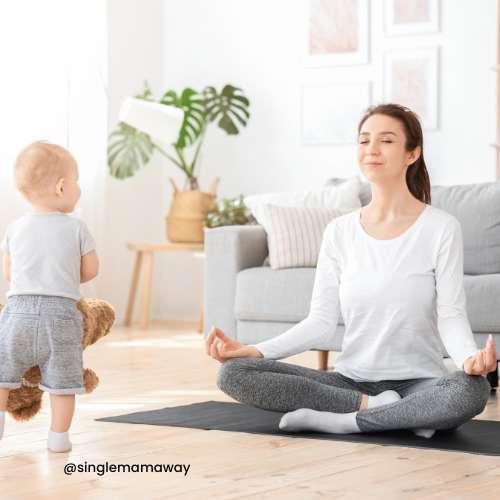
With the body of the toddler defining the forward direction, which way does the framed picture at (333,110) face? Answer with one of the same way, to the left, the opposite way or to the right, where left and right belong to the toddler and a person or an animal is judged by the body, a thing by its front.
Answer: the opposite way

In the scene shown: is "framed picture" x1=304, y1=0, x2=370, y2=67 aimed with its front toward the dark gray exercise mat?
yes

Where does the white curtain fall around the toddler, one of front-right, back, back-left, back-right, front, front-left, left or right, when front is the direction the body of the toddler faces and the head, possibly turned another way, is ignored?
front

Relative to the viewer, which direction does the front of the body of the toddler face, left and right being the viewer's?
facing away from the viewer

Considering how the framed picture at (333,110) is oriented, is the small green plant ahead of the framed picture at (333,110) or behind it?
ahead

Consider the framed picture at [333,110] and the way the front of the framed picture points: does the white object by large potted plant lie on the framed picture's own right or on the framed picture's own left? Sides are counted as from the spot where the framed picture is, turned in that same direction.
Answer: on the framed picture's own right

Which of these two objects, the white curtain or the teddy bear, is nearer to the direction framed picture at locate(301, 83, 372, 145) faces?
the teddy bear

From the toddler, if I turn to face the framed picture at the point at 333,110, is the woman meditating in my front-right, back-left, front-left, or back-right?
front-right

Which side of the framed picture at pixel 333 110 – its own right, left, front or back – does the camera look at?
front

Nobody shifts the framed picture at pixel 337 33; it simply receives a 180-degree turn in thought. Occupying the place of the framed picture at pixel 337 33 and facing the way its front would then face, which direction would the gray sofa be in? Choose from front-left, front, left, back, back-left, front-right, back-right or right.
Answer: back

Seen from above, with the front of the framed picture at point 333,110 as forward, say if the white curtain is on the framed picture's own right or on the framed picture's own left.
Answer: on the framed picture's own right

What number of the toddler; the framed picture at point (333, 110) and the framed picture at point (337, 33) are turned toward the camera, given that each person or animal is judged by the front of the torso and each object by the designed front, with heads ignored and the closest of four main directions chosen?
2

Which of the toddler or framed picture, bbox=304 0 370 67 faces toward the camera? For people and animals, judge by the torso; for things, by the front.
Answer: the framed picture

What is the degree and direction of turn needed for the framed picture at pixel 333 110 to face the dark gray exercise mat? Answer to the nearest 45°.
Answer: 0° — it already faces it

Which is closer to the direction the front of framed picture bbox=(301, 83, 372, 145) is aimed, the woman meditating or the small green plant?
the woman meditating

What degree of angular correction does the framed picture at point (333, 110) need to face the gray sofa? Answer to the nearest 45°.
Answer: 0° — it already faces it

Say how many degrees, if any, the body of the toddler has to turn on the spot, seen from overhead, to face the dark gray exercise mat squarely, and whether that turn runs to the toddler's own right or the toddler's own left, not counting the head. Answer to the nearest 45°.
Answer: approximately 45° to the toddler's own right

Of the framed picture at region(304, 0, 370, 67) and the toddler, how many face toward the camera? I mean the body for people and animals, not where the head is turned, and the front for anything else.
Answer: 1

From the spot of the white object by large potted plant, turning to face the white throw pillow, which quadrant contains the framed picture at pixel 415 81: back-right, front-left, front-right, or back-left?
front-left

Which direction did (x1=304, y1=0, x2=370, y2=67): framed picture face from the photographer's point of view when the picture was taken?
facing the viewer

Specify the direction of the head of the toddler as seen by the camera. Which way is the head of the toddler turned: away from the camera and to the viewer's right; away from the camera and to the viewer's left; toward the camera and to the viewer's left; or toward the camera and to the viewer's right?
away from the camera and to the viewer's right
